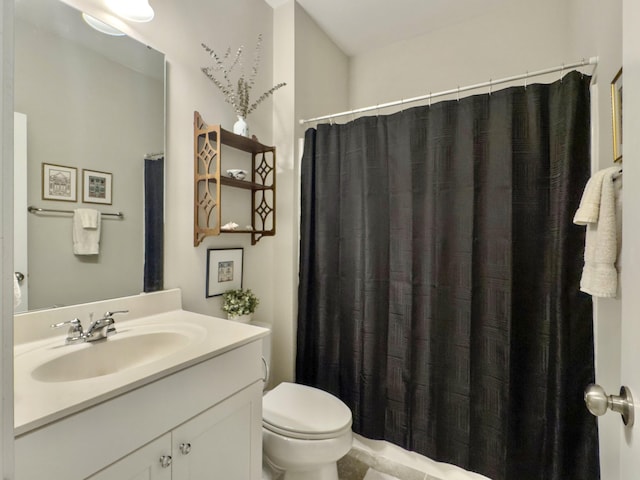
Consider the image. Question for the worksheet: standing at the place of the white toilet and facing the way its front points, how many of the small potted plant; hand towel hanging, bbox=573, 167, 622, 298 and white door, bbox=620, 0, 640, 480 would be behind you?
1

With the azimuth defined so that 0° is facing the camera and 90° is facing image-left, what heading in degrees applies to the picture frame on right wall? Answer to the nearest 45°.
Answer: approximately 90°

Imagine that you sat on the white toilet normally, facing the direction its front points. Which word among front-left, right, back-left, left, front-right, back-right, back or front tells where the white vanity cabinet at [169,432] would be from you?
right

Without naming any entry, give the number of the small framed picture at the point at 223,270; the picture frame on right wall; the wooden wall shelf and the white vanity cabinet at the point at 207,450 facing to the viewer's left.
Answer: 1

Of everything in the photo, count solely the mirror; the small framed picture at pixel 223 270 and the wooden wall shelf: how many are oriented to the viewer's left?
0

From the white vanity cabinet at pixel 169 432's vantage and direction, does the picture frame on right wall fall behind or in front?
in front

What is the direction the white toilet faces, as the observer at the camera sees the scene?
facing the viewer and to the right of the viewer

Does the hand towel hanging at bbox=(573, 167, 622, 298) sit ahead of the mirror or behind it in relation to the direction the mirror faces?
ahead
